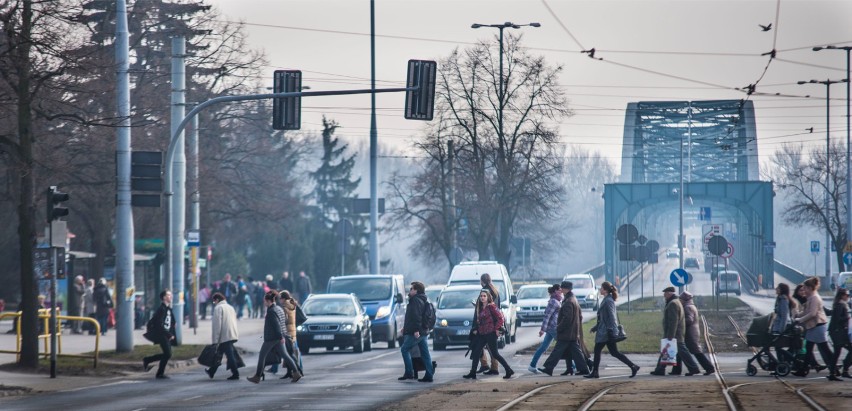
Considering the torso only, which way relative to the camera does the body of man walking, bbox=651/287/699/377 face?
to the viewer's left

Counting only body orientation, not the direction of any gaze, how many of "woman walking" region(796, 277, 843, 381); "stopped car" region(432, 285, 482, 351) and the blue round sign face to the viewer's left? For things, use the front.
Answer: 1

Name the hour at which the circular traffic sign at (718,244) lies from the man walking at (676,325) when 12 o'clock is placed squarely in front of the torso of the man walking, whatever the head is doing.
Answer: The circular traffic sign is roughly at 3 o'clock from the man walking.

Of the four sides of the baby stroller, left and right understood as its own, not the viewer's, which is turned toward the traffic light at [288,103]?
front

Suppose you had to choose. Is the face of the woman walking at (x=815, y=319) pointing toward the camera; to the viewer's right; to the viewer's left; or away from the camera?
to the viewer's left

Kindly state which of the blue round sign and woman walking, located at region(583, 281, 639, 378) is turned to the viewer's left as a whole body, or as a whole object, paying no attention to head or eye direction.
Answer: the woman walking

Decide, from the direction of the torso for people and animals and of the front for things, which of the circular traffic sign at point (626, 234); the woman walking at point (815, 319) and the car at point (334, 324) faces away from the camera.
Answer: the circular traffic sign

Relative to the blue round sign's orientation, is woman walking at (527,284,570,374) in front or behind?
in front

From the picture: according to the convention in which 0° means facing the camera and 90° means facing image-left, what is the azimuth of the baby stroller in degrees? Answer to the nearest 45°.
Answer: approximately 90°

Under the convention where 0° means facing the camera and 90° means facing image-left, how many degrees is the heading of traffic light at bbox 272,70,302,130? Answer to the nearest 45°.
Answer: approximately 180°
